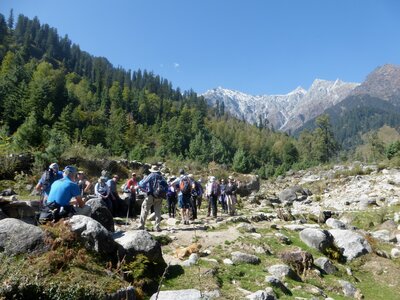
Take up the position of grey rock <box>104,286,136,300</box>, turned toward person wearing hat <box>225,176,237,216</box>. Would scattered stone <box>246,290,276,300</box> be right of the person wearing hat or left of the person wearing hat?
right

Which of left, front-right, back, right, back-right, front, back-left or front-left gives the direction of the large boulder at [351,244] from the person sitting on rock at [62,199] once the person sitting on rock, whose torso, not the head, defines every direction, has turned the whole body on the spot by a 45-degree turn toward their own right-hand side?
front

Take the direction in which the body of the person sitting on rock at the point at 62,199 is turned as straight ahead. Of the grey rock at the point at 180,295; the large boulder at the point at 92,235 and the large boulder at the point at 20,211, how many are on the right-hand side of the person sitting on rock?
2

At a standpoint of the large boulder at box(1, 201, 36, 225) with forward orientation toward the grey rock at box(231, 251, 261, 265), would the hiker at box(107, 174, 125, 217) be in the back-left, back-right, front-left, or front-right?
front-left

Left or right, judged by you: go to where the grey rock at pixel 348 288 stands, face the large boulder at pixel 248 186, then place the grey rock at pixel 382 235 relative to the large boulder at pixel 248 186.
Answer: right

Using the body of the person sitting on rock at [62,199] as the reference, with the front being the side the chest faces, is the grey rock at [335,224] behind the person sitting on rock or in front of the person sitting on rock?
in front

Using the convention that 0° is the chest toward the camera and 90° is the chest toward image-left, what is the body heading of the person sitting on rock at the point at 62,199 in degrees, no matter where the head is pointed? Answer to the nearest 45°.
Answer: approximately 225°

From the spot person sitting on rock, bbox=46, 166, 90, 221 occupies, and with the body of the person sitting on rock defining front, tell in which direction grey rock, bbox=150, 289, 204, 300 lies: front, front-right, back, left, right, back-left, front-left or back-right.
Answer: right

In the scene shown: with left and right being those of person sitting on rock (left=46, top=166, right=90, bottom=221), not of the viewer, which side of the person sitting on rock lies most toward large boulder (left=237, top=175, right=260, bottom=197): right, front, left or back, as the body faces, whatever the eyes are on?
front

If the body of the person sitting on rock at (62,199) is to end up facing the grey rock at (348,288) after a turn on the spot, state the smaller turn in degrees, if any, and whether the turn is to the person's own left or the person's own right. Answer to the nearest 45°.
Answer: approximately 45° to the person's own right

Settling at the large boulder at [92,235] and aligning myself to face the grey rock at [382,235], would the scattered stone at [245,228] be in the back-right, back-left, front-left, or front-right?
front-left

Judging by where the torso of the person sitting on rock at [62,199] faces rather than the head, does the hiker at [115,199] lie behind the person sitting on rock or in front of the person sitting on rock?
in front

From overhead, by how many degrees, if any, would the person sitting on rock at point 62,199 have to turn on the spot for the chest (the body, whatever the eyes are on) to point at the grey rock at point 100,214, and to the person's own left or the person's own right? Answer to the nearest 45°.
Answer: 0° — they already face it
